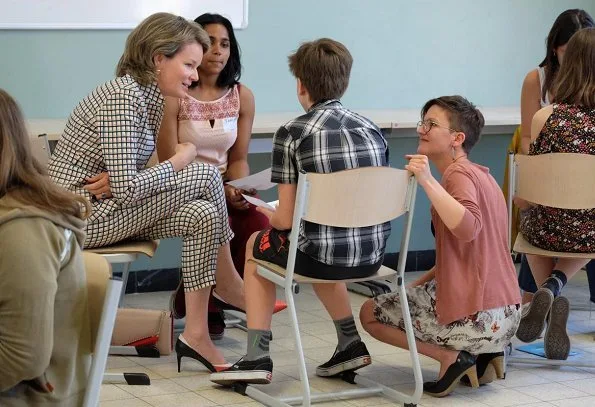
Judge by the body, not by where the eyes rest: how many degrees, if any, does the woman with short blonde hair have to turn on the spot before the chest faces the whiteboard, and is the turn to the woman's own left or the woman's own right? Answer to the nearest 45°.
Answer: approximately 90° to the woman's own left

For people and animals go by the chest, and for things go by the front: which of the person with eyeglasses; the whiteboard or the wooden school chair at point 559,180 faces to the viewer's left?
the person with eyeglasses

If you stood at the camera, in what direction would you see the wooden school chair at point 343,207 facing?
facing away from the viewer and to the left of the viewer

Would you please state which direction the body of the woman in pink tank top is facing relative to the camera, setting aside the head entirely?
toward the camera

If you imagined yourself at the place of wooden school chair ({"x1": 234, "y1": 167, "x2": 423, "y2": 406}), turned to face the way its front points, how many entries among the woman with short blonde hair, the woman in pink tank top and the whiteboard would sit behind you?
0

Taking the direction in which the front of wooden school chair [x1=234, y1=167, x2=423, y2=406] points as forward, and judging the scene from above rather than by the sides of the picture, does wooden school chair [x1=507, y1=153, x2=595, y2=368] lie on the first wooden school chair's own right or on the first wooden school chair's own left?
on the first wooden school chair's own right

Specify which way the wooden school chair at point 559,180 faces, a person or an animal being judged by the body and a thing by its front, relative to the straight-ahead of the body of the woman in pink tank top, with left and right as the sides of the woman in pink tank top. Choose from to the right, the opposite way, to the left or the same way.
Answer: the opposite way

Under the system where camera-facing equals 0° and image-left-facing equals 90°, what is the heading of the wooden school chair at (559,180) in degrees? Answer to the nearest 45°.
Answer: approximately 180°

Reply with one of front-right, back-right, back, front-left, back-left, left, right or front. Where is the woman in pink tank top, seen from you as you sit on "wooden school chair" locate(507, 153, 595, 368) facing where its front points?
left

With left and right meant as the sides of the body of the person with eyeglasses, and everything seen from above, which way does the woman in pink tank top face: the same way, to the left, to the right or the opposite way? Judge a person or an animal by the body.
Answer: to the left

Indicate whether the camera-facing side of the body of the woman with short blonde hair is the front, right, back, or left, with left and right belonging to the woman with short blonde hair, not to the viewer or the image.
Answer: right

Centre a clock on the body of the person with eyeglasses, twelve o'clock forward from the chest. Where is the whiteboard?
The whiteboard is roughly at 1 o'clock from the person with eyeglasses.

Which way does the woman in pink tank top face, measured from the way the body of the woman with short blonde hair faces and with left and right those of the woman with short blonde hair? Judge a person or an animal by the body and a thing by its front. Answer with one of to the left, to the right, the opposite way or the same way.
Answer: to the right

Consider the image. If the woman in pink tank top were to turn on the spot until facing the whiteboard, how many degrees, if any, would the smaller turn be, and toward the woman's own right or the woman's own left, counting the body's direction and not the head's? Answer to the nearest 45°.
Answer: approximately 135° to the woman's own right

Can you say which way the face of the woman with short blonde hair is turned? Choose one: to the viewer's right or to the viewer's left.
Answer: to the viewer's right

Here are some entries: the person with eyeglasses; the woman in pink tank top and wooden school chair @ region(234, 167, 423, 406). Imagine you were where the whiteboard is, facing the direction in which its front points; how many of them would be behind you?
0

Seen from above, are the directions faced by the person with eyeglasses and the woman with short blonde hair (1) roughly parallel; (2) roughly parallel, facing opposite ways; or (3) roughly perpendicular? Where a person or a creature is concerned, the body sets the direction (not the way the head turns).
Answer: roughly parallel, facing opposite ways

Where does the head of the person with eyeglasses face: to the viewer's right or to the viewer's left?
to the viewer's left

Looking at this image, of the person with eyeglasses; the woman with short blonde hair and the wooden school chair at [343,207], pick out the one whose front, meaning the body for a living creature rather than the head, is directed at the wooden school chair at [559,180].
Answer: the woman with short blonde hair

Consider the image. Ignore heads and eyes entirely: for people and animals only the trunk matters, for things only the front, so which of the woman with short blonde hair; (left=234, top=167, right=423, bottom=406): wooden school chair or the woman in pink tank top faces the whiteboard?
the wooden school chair

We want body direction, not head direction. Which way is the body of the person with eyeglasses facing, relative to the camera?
to the viewer's left

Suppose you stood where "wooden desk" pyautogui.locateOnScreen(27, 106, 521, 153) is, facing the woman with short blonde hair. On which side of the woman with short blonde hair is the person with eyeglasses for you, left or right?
left
